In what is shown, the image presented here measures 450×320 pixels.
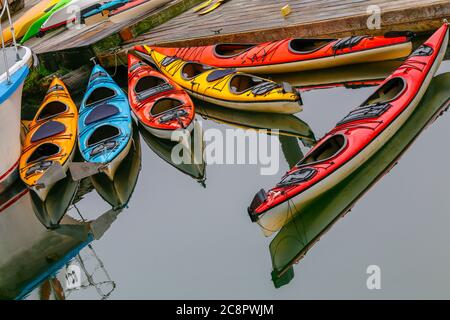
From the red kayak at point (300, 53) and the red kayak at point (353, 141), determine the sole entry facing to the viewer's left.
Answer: the red kayak at point (300, 53)

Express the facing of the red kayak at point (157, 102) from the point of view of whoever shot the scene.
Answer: facing away from the viewer and to the left of the viewer

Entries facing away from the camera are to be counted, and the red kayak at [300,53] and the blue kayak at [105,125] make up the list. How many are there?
1

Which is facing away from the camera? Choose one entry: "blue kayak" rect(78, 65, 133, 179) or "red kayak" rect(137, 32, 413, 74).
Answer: the blue kayak

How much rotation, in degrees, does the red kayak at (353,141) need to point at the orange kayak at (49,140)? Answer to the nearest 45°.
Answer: approximately 135° to its left

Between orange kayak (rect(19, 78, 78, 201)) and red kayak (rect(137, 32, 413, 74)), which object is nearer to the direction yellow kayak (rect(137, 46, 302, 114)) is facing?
the orange kayak

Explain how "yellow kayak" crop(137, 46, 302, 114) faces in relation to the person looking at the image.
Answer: facing away from the viewer and to the left of the viewer

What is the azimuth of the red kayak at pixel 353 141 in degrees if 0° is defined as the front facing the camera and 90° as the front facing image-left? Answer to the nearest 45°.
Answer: approximately 225°

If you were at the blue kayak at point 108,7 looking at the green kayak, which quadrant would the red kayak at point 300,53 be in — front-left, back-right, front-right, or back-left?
back-left

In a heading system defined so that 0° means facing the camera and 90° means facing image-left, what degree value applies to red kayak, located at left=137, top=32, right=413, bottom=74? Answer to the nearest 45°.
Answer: approximately 90°

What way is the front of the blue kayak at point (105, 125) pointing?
away from the camera

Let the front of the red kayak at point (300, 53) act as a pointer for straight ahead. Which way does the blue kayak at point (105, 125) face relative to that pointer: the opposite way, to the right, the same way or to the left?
to the right

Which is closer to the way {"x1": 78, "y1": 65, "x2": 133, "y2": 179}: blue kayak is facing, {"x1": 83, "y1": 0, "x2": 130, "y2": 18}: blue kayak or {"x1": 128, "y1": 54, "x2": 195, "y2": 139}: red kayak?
the blue kayak

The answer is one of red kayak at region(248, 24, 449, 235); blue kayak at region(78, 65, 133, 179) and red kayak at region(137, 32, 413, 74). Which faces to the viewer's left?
red kayak at region(137, 32, 413, 74)
